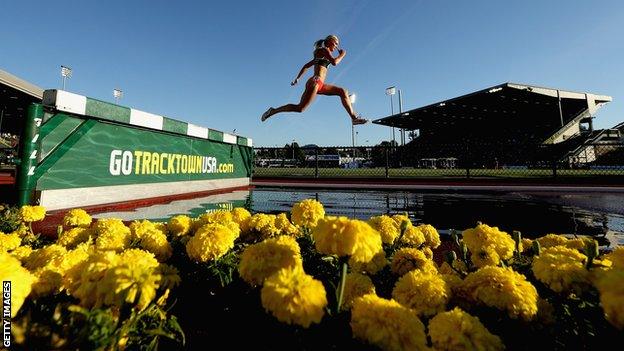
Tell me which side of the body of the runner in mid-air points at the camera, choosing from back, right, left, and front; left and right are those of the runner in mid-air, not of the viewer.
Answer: right

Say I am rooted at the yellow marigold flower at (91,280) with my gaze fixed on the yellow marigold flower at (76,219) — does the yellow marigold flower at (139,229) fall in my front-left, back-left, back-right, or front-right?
front-right

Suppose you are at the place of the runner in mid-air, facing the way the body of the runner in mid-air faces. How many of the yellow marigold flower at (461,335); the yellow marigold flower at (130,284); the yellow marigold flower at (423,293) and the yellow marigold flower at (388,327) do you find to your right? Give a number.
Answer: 4

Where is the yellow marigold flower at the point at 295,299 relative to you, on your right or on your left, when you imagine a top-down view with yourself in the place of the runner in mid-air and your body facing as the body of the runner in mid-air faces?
on your right

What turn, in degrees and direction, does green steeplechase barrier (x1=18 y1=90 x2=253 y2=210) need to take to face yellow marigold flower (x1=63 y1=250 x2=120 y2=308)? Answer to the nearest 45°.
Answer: approximately 45° to its right

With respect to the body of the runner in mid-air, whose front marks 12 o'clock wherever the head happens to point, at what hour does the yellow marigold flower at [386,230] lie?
The yellow marigold flower is roughly at 3 o'clock from the runner in mid-air.

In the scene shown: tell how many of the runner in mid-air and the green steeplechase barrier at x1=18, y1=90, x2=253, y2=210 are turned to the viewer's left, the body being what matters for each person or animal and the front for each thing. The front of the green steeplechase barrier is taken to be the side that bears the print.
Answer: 0

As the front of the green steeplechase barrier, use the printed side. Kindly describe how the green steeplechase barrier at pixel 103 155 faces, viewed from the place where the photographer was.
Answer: facing the viewer and to the right of the viewer

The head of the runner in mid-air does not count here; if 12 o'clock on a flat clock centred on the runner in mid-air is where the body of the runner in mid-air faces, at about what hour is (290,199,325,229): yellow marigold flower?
The yellow marigold flower is roughly at 3 o'clock from the runner in mid-air.

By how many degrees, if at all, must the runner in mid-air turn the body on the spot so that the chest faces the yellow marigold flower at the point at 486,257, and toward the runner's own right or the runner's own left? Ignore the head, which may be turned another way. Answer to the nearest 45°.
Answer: approximately 90° to the runner's own right

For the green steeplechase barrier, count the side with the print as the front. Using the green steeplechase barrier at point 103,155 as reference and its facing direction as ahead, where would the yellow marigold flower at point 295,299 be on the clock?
The yellow marigold flower is roughly at 1 o'clock from the green steeplechase barrier.

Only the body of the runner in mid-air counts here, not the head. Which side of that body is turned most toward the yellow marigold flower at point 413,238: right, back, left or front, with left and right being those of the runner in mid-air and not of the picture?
right

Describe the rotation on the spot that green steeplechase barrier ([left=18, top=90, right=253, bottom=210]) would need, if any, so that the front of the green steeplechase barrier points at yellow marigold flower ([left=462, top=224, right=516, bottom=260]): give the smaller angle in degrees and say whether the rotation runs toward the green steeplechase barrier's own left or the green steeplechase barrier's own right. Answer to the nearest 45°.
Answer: approximately 45° to the green steeplechase barrier's own right
